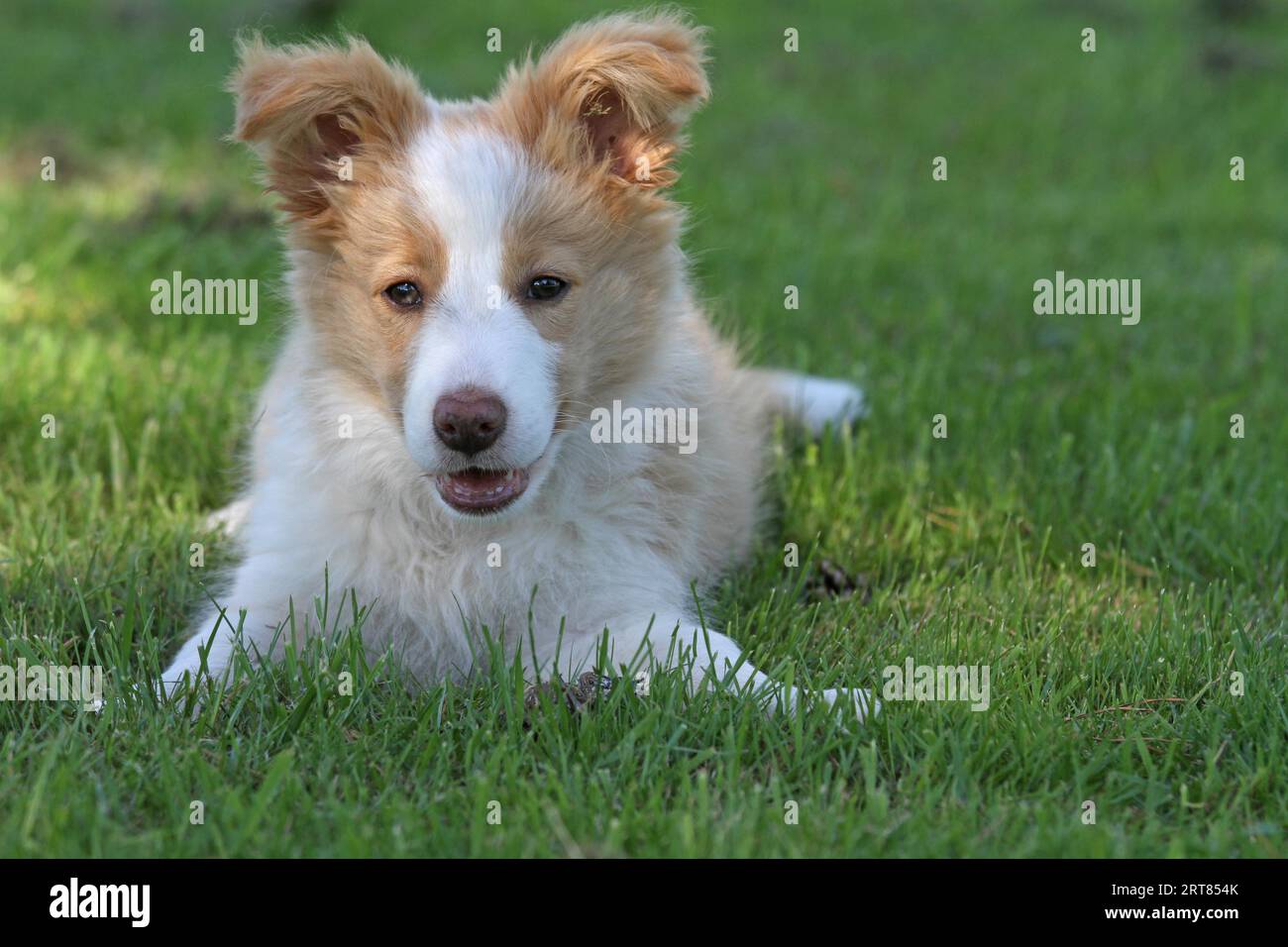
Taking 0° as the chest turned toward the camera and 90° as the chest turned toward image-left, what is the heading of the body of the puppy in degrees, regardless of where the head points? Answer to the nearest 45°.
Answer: approximately 0°
